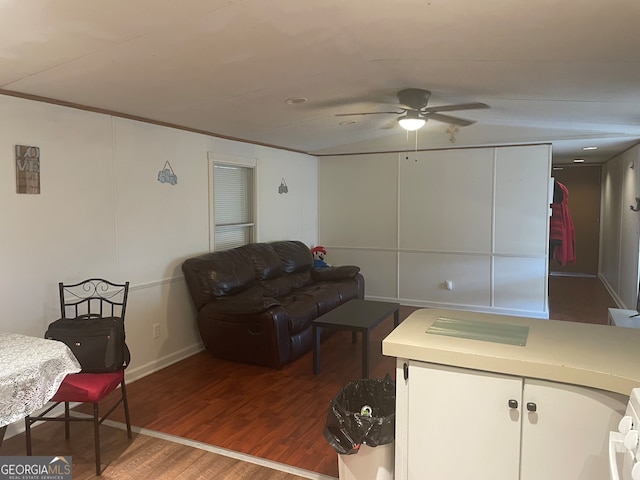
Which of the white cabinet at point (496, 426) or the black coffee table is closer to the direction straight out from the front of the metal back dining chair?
the white cabinet

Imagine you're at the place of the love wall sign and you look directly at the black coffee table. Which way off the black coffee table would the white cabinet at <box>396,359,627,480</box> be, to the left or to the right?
right

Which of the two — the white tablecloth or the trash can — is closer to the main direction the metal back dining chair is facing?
the white tablecloth

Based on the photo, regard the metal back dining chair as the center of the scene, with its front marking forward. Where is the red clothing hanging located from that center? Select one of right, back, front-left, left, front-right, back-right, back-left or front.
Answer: back-left

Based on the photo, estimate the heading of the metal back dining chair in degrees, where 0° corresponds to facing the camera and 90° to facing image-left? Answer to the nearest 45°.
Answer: approximately 45°

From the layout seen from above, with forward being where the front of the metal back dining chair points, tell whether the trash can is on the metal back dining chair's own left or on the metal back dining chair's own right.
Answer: on the metal back dining chair's own left

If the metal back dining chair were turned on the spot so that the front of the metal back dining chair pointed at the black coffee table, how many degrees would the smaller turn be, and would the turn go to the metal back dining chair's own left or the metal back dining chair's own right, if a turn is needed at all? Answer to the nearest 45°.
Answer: approximately 135° to the metal back dining chair's own left
